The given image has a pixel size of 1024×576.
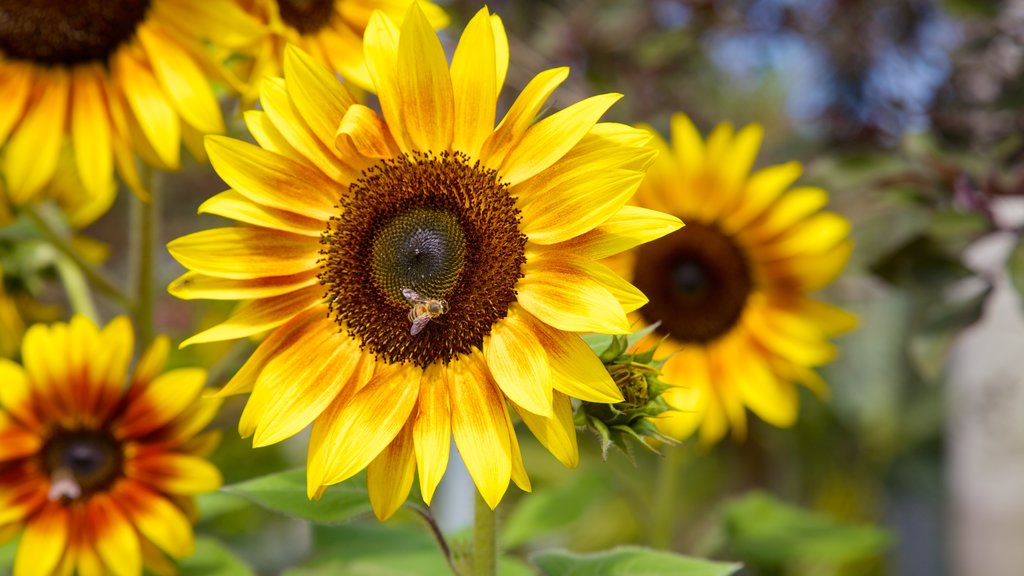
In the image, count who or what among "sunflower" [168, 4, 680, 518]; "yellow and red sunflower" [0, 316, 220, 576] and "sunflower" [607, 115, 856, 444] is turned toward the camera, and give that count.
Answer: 3

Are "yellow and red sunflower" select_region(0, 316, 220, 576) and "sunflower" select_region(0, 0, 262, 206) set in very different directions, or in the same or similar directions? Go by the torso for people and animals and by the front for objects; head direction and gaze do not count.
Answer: same or similar directions

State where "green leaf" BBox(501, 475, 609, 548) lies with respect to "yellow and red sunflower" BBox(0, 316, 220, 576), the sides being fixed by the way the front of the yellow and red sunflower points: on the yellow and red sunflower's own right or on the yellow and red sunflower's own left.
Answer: on the yellow and red sunflower's own left

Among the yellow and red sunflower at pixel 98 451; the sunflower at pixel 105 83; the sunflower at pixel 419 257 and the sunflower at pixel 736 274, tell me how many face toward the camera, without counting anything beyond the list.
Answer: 4

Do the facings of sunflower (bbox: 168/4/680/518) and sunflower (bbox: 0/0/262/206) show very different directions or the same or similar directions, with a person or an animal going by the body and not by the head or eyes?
same or similar directions

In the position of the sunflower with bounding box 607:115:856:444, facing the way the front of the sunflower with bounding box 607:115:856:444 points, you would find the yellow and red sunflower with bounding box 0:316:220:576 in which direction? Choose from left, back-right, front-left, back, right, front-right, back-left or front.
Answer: front-right

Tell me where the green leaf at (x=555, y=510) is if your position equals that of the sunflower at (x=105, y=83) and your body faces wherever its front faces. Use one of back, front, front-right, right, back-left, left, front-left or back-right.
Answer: left

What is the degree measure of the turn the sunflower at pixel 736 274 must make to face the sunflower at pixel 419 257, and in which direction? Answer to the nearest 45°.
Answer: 0° — it already faces it

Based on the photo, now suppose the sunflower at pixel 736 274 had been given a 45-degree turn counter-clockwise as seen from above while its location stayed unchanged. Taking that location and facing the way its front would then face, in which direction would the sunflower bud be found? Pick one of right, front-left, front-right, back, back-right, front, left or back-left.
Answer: front-right

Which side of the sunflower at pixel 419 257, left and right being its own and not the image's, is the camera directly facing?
front

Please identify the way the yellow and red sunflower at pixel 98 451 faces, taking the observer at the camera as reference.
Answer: facing the viewer
